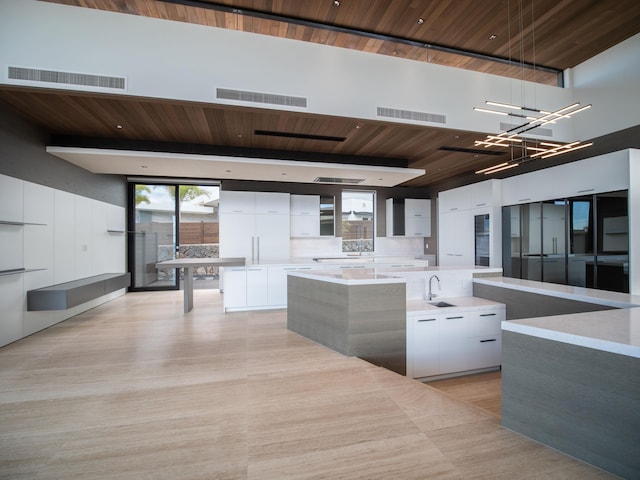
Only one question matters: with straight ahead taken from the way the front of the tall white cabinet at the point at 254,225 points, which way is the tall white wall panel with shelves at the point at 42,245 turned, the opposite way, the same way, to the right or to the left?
to the left

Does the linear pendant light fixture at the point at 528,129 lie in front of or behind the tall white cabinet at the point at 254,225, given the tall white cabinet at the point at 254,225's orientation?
in front

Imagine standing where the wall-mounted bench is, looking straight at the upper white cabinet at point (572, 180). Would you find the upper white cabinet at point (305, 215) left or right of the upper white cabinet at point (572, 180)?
left

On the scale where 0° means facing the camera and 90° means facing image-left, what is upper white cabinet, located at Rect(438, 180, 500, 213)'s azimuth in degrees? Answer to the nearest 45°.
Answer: approximately 45°

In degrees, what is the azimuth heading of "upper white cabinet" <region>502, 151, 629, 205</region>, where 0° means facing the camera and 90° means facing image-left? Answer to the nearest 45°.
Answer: approximately 45°

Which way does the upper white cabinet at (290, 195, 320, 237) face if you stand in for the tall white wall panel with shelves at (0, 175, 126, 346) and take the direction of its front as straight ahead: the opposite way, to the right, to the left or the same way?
to the right

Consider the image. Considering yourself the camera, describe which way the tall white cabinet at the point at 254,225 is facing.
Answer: facing the viewer

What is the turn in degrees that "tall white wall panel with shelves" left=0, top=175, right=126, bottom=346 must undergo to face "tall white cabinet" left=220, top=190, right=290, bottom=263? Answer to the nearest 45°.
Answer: approximately 45° to its left

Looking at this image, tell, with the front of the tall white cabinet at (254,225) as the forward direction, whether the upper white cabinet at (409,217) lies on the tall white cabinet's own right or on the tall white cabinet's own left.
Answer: on the tall white cabinet's own left

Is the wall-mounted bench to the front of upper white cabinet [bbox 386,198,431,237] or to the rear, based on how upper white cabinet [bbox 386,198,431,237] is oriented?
to the front

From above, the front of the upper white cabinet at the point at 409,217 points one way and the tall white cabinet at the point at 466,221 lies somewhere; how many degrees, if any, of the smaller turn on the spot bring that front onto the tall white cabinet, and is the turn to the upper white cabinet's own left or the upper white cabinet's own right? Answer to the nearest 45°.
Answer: approximately 45° to the upper white cabinet's own left

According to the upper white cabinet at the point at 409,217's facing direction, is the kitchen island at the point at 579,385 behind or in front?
in front

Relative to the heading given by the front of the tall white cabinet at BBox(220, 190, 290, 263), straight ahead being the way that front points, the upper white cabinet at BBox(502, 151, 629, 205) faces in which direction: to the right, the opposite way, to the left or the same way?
to the right

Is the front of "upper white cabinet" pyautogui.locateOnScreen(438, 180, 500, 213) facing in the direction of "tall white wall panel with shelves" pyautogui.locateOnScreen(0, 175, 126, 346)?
yes

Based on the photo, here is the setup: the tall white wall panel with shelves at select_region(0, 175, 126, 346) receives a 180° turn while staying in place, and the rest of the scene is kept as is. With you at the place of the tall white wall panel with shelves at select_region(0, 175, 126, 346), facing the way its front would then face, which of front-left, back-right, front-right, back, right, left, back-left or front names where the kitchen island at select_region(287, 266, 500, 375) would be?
back

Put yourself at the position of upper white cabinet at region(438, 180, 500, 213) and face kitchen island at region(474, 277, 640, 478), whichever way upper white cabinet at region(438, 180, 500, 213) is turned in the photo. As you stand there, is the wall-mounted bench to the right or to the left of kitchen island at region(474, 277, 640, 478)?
right

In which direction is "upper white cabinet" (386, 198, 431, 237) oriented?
toward the camera

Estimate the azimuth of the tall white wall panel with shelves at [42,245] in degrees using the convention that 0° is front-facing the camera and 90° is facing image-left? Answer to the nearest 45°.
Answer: approximately 315°

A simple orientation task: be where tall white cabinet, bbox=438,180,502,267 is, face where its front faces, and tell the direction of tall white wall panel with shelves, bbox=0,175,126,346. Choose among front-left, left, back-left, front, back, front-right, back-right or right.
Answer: front
